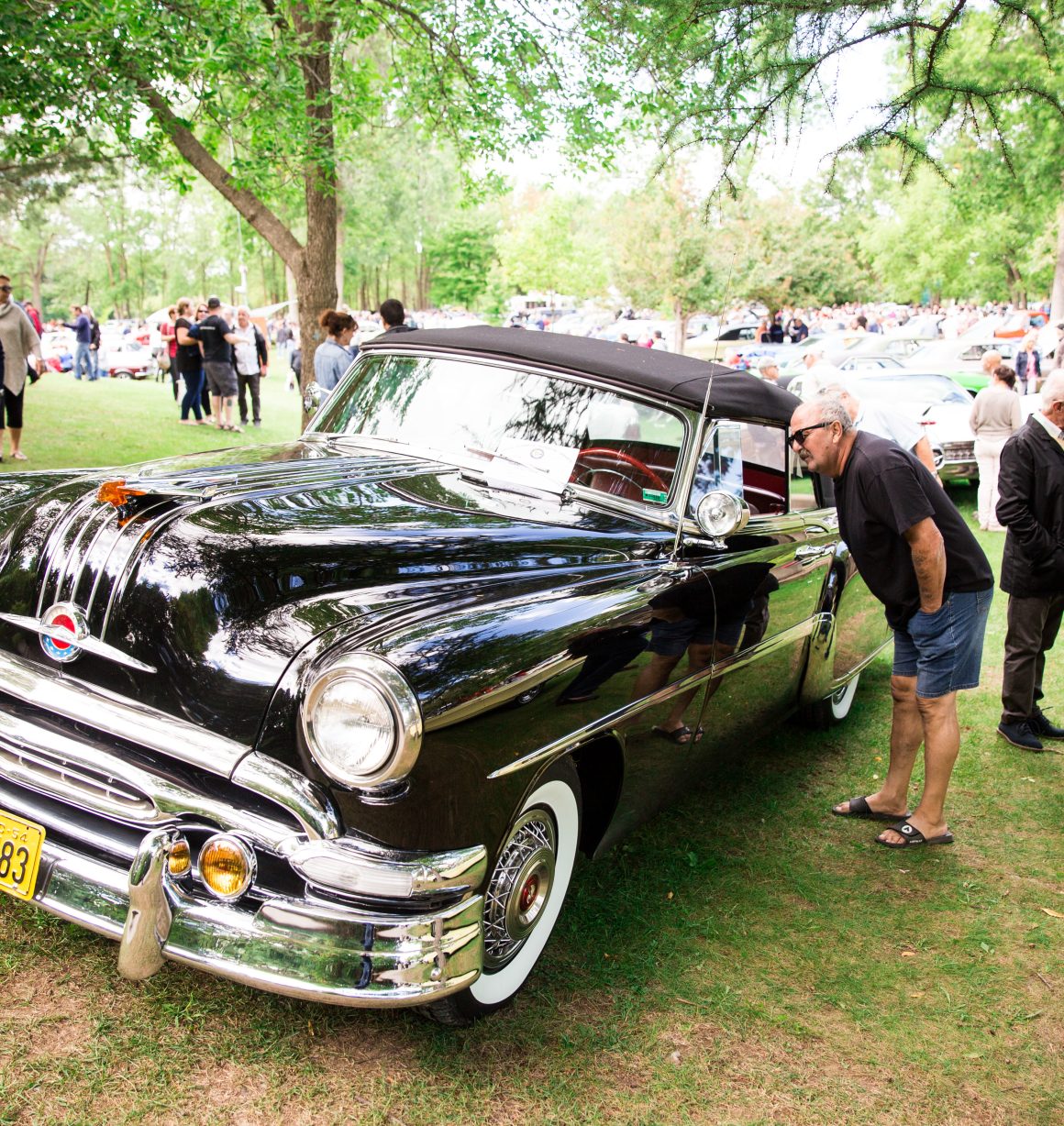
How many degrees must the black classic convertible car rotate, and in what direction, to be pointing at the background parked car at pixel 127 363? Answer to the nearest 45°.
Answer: approximately 135° to its right

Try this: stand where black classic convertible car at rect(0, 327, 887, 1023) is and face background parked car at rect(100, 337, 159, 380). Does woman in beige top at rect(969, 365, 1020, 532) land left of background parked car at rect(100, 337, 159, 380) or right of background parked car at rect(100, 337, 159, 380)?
right

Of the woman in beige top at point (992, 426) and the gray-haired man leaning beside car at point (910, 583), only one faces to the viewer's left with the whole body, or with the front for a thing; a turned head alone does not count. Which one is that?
the gray-haired man leaning beside car

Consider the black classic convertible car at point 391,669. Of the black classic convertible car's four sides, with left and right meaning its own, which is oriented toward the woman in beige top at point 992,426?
back

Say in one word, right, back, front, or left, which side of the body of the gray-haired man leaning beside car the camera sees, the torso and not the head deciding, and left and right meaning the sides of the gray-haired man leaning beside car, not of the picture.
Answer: left

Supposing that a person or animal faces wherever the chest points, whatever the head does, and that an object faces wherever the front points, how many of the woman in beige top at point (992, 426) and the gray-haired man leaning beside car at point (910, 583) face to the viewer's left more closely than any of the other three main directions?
1

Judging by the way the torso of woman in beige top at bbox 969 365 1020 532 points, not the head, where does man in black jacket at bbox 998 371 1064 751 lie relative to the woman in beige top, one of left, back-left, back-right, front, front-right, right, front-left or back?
back
